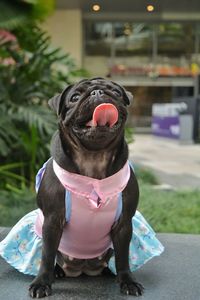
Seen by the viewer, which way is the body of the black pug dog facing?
toward the camera

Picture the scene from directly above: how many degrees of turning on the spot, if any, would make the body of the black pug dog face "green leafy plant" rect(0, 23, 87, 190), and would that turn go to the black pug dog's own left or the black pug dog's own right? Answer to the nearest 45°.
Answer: approximately 180°
